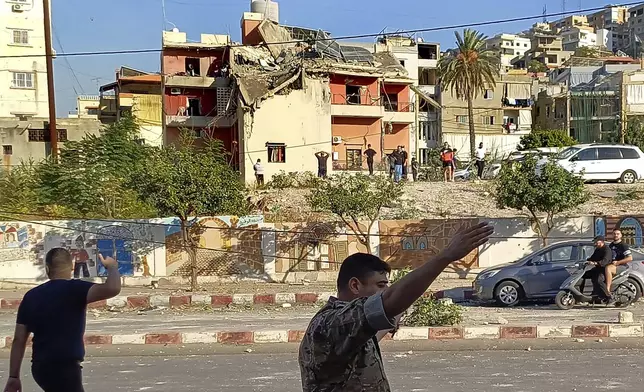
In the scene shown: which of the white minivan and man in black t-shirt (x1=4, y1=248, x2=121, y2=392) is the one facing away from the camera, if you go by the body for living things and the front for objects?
the man in black t-shirt

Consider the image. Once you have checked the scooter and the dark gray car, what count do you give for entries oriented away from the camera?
0

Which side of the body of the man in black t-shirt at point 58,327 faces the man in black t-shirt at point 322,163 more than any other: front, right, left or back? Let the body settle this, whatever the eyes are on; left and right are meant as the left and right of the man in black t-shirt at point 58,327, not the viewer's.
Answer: front

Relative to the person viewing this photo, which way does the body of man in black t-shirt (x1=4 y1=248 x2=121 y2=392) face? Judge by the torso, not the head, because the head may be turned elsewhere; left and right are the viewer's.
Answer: facing away from the viewer

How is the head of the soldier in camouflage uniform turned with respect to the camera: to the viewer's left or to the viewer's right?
to the viewer's right

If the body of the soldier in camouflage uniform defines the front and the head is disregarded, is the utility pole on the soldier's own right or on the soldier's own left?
on the soldier's own left

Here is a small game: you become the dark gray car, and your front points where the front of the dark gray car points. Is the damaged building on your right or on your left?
on your right

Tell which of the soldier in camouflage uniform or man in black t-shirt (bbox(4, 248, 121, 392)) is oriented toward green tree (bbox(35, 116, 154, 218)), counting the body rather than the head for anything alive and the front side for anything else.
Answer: the man in black t-shirt

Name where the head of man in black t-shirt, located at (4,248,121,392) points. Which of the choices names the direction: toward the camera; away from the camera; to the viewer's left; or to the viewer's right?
away from the camera

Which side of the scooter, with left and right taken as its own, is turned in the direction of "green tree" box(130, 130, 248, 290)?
front
